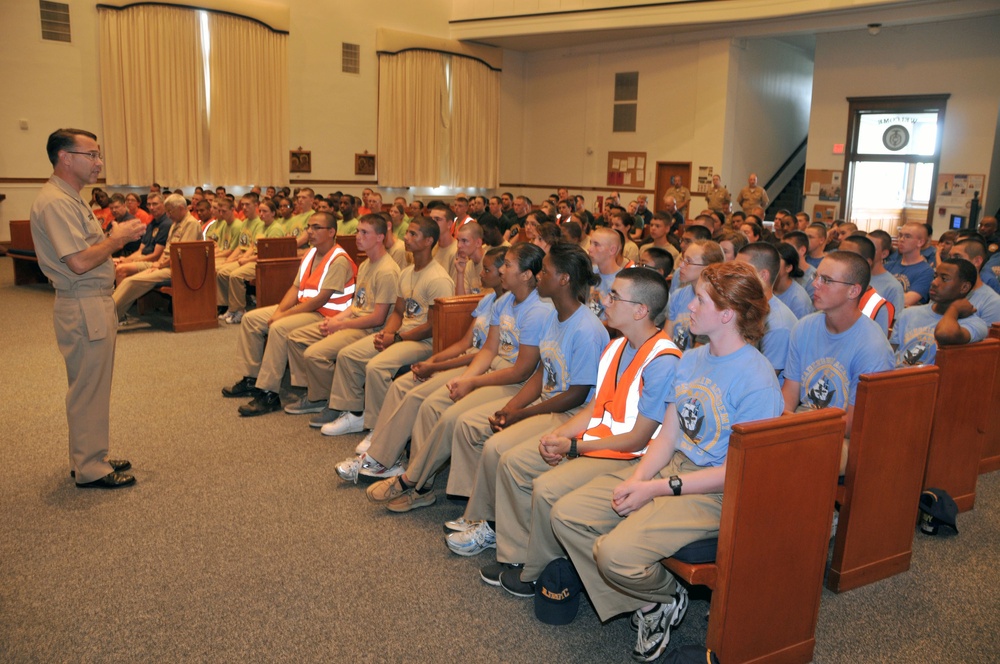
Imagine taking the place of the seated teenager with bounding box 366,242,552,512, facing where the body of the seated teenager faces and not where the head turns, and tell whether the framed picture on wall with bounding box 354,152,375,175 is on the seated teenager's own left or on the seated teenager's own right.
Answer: on the seated teenager's own right

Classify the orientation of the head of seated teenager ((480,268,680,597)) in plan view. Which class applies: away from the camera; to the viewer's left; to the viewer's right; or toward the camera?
to the viewer's left

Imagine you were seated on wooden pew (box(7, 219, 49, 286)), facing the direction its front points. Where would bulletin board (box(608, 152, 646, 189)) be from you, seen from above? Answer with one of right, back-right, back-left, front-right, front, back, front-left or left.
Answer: back-left

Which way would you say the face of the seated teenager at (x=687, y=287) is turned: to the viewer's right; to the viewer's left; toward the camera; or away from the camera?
to the viewer's left

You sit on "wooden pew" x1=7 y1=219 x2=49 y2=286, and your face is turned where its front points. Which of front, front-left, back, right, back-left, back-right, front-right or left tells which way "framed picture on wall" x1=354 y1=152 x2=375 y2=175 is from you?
back

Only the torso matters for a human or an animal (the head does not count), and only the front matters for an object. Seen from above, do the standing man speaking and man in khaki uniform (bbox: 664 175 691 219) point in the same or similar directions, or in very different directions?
very different directions

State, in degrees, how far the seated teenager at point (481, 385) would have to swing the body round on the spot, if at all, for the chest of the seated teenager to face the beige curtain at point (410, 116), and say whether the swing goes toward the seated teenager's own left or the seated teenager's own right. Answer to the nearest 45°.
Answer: approximately 135° to the seated teenager's own right

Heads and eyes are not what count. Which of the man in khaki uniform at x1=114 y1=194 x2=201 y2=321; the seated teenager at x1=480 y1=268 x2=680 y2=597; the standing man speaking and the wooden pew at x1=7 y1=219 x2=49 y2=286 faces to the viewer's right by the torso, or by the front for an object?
the standing man speaking

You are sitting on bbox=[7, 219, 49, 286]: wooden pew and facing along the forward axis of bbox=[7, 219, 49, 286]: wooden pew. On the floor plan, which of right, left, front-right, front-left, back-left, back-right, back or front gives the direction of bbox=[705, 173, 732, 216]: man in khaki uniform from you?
back-left

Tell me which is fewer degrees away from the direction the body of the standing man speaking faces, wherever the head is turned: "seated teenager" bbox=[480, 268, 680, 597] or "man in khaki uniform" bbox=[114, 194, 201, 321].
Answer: the seated teenager

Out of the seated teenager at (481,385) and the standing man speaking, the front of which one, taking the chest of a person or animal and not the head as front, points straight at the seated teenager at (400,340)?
the standing man speaking

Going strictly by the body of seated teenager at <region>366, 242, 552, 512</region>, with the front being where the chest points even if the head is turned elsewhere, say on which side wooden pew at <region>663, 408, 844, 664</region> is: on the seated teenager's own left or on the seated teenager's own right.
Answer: on the seated teenager's own left

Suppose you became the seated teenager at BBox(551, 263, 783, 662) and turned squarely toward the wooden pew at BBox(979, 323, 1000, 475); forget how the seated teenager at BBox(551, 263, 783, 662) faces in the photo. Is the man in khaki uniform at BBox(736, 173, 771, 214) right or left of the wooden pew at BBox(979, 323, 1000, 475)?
left

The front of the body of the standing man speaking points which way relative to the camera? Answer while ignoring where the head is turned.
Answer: to the viewer's right

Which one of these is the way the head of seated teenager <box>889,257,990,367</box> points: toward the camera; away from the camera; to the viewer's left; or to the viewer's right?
to the viewer's left
